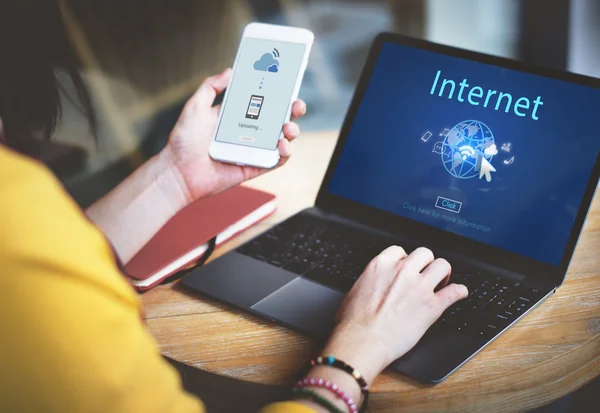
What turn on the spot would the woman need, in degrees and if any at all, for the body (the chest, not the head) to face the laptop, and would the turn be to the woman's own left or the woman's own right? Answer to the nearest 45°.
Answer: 0° — they already face it

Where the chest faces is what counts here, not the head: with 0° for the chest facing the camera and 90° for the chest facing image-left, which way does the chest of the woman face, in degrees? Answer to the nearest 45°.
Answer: approximately 225°

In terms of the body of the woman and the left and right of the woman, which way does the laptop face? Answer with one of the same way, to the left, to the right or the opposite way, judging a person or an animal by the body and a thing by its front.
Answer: the opposite way

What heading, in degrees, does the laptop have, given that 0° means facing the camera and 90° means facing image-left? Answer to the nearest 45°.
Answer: approximately 45°

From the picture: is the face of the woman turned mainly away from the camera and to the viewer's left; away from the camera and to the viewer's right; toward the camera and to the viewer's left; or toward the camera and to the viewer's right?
away from the camera and to the viewer's right
